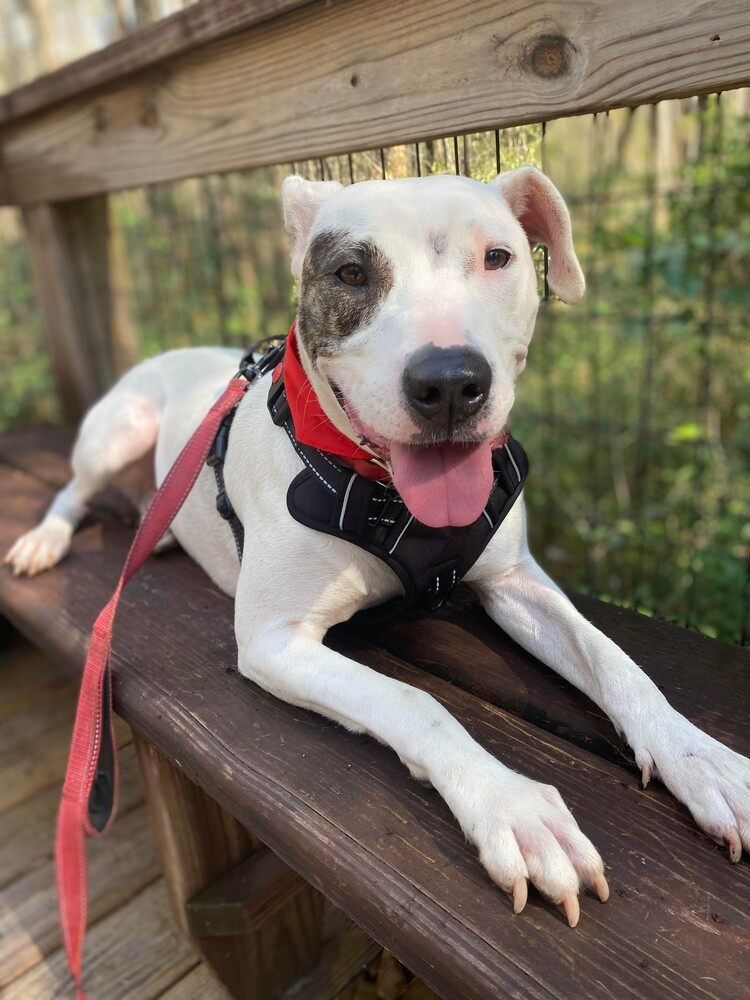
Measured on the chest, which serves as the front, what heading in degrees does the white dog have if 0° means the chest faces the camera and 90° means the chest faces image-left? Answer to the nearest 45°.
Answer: approximately 315°
